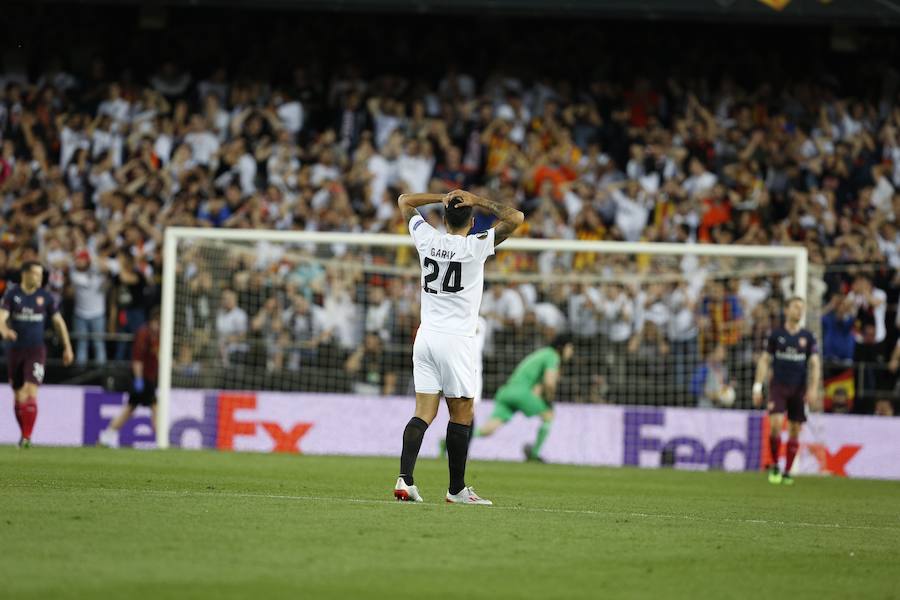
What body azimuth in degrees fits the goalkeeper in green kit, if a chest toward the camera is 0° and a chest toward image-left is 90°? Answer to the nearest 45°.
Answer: approximately 270°

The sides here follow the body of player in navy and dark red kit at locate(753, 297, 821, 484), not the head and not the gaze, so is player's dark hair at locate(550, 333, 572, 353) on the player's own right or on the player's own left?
on the player's own right

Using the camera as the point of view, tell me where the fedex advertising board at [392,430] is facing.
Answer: facing the viewer

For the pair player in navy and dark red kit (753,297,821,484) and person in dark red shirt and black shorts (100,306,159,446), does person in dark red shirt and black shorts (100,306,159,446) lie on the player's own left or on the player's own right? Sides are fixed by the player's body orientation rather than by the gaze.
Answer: on the player's own right

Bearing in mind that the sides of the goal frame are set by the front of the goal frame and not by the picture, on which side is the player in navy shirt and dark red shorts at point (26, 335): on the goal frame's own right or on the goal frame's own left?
on the goal frame's own right

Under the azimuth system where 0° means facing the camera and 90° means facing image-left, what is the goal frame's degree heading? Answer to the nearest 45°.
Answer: approximately 0°

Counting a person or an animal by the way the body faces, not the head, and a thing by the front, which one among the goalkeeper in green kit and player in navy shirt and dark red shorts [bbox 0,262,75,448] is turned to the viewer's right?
the goalkeeper in green kit

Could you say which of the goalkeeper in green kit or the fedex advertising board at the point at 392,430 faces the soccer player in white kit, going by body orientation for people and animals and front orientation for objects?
the fedex advertising board

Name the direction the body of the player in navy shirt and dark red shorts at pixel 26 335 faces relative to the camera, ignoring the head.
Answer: toward the camera

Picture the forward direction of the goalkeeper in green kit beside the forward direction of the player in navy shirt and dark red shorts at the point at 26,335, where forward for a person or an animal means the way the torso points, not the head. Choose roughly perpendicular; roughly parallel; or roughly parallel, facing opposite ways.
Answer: roughly perpendicular

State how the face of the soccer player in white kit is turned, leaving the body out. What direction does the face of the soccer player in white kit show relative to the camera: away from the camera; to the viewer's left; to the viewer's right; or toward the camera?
away from the camera

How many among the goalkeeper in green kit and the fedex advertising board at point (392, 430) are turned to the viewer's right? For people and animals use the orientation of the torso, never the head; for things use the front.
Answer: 1
